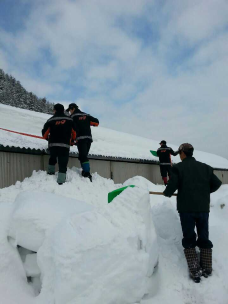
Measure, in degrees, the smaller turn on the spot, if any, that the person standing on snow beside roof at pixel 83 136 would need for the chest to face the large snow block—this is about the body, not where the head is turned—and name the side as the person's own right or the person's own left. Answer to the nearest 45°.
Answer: approximately 135° to the person's own left

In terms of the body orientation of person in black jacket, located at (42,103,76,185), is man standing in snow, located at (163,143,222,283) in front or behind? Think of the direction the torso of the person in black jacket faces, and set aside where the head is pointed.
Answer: behind

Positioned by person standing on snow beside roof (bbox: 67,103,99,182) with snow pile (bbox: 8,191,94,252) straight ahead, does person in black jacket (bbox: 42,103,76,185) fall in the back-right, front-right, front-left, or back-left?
front-right

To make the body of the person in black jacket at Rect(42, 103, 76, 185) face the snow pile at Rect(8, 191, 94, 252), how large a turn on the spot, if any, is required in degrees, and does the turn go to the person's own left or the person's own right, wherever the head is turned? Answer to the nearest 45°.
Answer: approximately 180°

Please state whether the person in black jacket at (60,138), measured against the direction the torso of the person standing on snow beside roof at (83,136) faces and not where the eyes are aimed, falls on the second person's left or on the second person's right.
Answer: on the second person's left

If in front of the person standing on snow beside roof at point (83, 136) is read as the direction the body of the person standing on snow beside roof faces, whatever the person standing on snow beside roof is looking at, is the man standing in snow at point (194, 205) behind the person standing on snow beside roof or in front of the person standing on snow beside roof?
behind

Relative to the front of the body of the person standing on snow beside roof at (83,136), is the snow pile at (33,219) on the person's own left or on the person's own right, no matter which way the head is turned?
on the person's own left

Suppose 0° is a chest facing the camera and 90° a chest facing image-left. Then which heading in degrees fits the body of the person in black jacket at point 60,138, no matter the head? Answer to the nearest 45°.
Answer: approximately 180°

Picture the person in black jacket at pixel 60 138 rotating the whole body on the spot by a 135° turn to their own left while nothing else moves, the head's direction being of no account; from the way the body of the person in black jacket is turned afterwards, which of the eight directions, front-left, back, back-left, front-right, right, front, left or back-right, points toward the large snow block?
front-left

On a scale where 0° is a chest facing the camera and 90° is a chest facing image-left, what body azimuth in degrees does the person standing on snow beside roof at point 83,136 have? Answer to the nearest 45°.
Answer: approximately 135°

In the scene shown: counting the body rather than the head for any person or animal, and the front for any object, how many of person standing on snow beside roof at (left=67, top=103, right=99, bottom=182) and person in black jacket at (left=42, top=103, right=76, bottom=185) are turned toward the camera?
0
